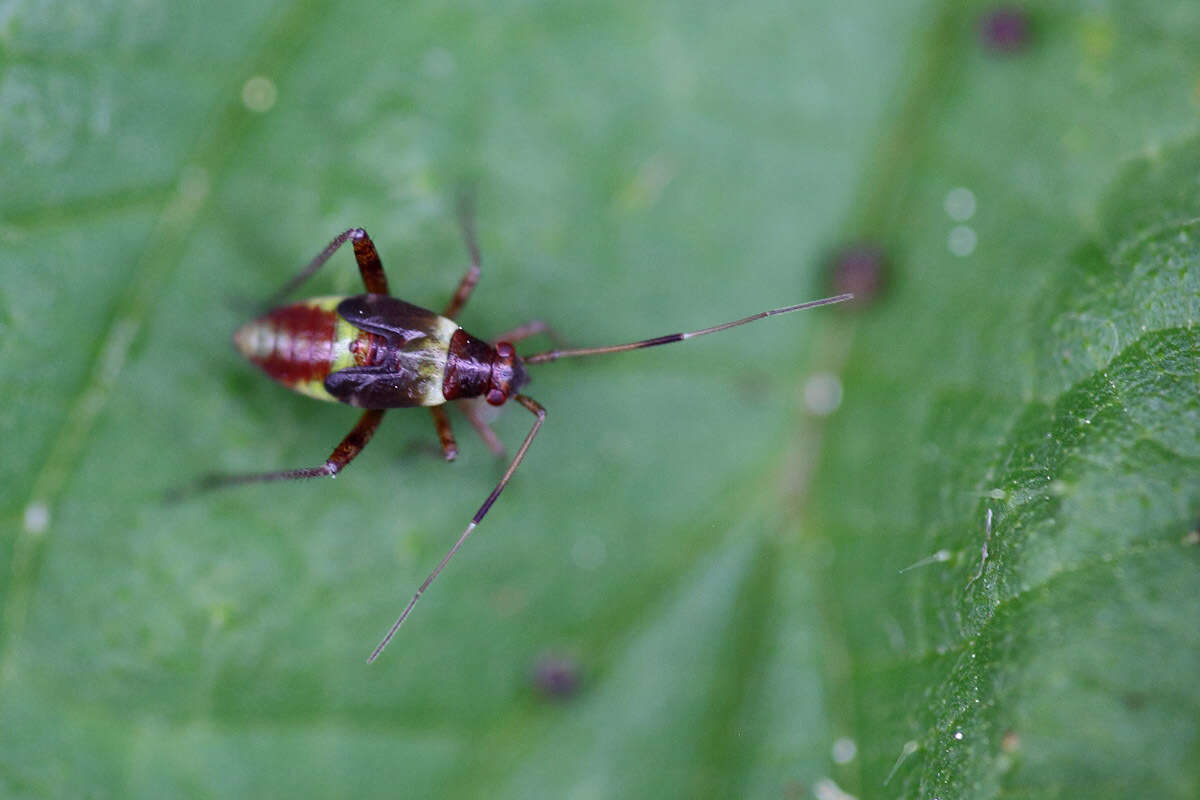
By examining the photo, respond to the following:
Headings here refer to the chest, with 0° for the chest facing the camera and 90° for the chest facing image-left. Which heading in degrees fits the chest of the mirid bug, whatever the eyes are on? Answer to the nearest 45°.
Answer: approximately 270°
